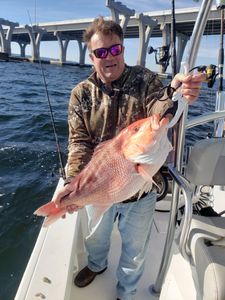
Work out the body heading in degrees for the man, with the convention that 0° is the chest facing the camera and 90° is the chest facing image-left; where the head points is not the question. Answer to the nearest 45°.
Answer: approximately 0°

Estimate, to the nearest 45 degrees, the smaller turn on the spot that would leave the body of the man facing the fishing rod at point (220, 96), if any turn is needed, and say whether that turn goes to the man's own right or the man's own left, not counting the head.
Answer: approximately 135° to the man's own left
